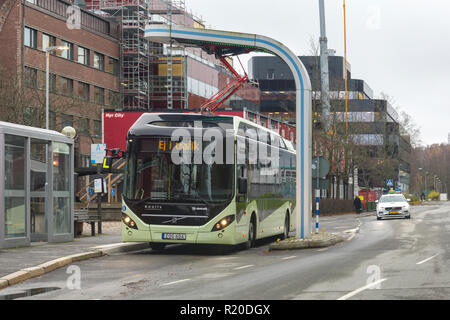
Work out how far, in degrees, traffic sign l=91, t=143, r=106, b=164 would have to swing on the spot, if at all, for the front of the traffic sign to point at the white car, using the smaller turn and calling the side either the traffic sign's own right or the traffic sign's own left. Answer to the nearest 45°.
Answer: approximately 135° to the traffic sign's own left

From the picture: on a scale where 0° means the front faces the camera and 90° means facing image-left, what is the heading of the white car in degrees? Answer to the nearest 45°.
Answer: approximately 0°
